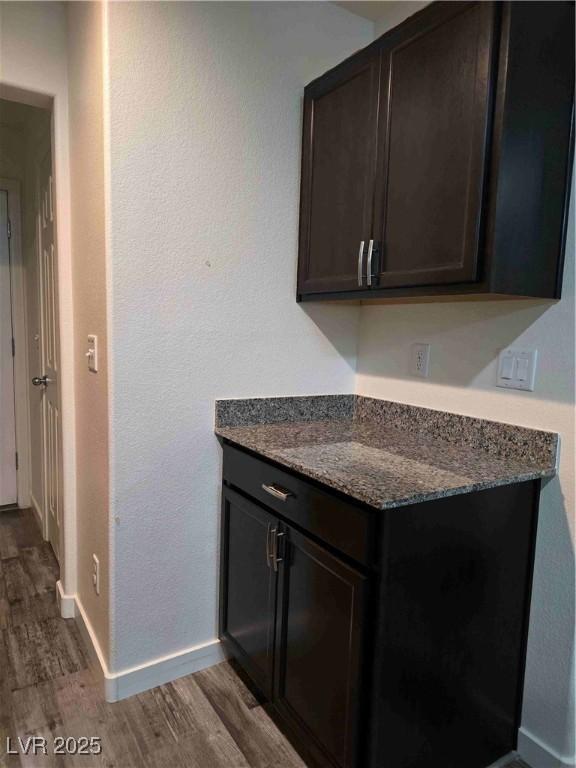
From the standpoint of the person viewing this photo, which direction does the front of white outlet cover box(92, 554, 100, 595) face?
facing to the left of the viewer

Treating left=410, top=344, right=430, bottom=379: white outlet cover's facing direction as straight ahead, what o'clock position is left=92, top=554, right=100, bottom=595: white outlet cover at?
left=92, top=554, right=100, bottom=595: white outlet cover is roughly at 1 o'clock from left=410, top=344, right=430, bottom=379: white outlet cover.

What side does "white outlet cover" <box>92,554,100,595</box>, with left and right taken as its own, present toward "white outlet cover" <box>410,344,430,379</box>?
back

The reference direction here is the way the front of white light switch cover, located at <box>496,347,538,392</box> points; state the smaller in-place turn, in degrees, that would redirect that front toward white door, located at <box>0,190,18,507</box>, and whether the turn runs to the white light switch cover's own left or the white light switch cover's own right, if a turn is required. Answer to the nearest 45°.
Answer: approximately 45° to the white light switch cover's own right
